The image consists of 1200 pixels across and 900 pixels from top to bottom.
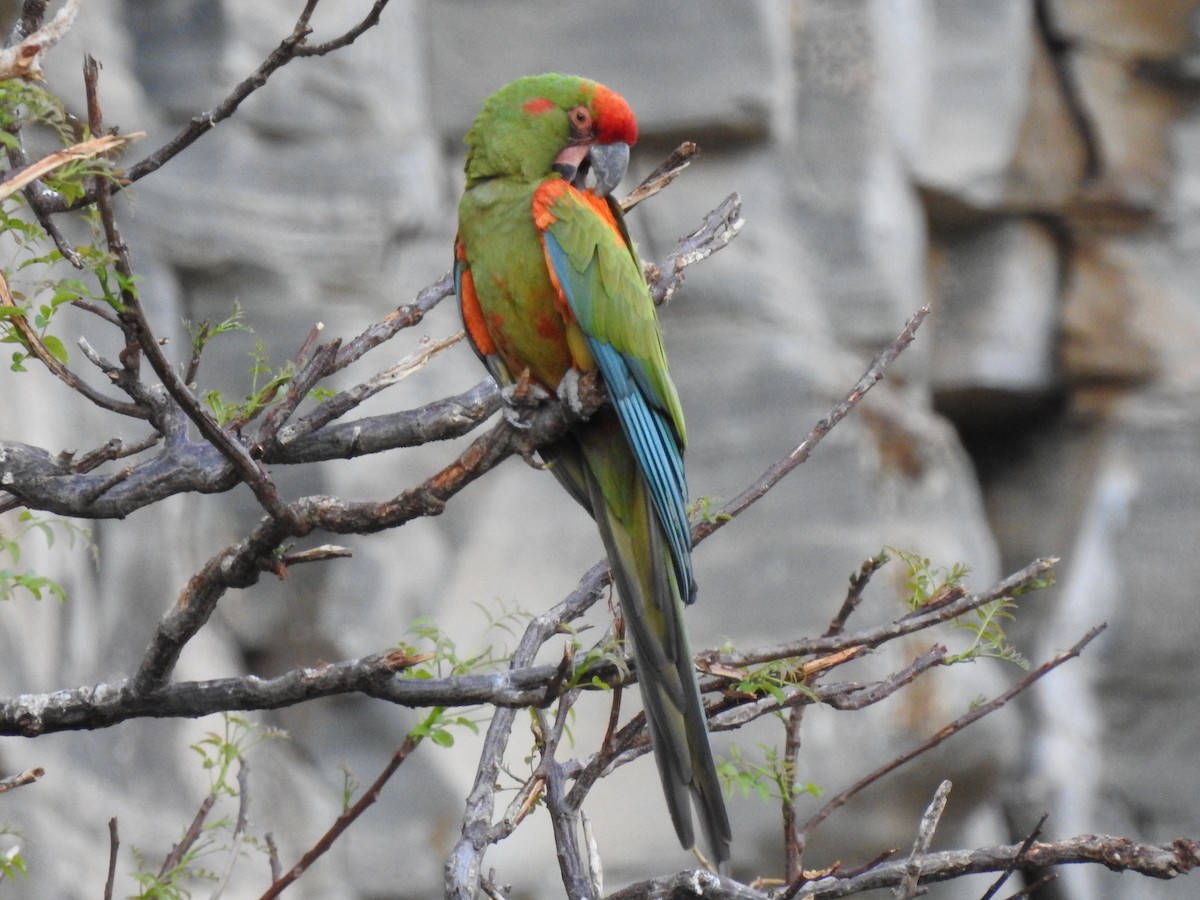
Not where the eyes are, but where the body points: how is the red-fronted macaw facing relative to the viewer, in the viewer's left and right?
facing the viewer and to the left of the viewer
